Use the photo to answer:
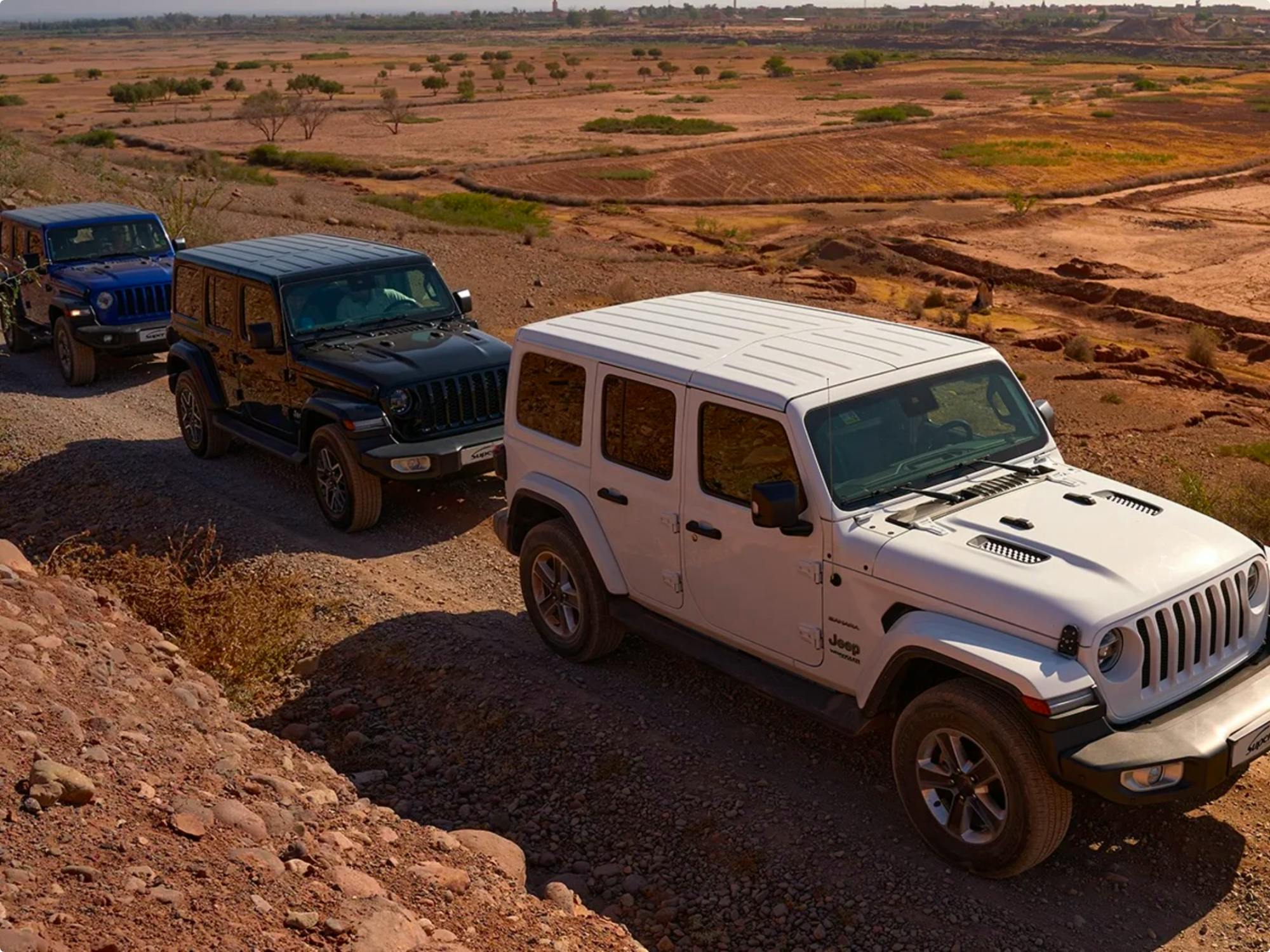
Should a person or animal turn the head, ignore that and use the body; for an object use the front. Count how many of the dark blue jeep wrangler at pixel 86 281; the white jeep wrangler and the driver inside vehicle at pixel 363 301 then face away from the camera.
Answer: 0

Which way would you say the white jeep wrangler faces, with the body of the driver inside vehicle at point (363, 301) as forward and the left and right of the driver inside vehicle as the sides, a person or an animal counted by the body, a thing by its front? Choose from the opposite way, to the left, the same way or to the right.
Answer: the same way

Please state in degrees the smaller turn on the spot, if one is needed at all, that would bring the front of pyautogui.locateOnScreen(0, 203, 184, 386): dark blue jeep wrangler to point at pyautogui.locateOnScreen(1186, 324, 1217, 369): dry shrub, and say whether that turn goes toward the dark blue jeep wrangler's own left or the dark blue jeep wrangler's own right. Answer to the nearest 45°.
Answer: approximately 45° to the dark blue jeep wrangler's own left

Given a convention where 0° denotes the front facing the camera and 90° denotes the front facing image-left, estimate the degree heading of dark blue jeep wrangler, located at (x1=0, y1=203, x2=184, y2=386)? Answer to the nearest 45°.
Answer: approximately 315°

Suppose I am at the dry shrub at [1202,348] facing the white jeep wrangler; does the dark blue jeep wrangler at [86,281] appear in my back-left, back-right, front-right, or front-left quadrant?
front-right

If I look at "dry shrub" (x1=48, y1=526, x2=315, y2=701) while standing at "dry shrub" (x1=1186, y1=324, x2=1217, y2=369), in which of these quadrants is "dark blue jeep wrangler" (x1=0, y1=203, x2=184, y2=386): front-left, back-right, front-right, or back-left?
front-right

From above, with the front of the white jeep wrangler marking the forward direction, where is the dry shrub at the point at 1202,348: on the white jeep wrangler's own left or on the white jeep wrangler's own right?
on the white jeep wrangler's own left

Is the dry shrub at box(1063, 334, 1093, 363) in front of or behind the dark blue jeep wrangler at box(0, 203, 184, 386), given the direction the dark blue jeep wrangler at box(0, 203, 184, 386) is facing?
in front

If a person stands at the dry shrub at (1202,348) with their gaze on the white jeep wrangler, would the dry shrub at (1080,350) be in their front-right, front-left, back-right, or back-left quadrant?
front-right

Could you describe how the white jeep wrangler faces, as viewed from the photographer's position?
facing the viewer and to the right of the viewer

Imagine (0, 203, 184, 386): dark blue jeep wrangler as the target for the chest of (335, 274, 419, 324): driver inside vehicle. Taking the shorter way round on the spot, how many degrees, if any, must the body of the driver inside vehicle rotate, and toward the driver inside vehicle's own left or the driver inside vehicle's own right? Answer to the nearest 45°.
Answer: approximately 180°

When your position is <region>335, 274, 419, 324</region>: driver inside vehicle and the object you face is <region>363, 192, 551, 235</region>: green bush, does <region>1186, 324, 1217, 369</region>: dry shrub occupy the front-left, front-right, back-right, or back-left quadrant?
front-right

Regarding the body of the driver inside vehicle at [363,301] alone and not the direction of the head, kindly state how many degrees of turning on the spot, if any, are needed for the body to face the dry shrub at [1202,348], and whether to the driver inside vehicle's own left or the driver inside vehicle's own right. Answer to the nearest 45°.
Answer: approximately 90° to the driver inside vehicle's own left

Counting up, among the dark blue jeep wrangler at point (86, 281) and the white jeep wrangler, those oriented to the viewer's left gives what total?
0
